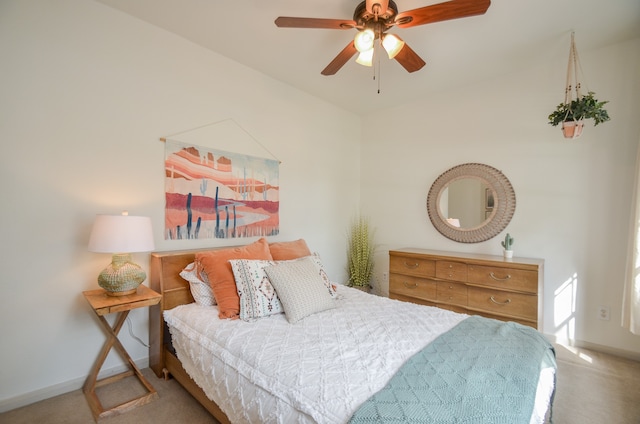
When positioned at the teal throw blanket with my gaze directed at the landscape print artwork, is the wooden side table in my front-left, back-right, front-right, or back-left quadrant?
front-left

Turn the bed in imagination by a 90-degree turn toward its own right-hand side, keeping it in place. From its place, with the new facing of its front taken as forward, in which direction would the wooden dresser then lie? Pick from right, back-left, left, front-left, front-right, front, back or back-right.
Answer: back

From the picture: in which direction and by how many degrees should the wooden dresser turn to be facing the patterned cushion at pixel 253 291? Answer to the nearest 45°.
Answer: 0° — it already faces it

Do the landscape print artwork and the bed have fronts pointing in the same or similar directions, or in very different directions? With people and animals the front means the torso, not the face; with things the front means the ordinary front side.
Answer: same or similar directions

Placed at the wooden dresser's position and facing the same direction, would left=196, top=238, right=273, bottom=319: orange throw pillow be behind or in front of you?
in front

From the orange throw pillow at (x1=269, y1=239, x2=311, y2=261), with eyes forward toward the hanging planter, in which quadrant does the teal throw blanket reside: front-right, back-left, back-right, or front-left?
front-right

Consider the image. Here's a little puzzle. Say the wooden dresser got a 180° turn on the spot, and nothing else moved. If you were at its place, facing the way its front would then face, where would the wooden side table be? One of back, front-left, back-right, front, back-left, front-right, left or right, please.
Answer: back

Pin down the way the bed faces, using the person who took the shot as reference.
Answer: facing the viewer and to the right of the viewer

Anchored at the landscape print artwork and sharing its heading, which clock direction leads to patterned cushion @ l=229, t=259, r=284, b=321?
The patterned cushion is roughly at 1 o'clock from the landscape print artwork.

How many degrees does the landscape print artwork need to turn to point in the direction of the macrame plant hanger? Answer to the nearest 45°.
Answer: approximately 45° to its left

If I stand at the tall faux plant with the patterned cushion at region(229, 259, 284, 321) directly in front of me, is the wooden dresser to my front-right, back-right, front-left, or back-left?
front-left

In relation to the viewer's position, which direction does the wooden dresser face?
facing the viewer and to the left of the viewer

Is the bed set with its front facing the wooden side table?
no

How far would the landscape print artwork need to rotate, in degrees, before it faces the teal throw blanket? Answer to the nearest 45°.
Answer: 0° — it already faces it
